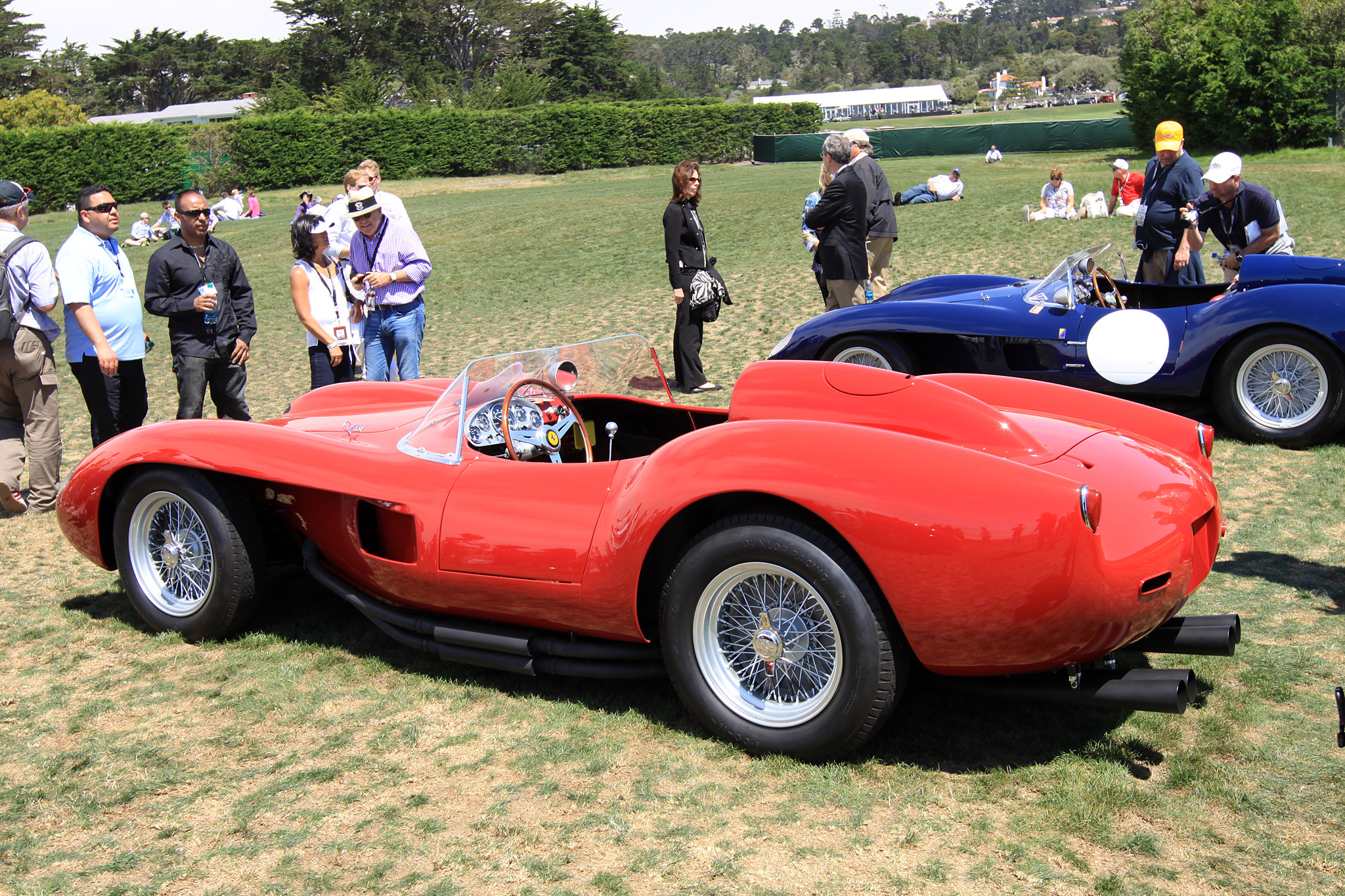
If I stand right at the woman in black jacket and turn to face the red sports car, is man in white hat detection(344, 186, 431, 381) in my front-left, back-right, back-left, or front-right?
front-right

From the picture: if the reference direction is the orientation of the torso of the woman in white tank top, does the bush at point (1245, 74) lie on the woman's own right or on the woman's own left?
on the woman's own left

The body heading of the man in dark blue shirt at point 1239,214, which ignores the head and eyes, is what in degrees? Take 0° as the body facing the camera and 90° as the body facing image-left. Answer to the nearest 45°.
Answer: approximately 45°

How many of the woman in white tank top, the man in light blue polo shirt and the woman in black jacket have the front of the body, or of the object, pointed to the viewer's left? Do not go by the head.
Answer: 0

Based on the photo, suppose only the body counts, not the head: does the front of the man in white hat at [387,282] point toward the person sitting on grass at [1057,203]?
no

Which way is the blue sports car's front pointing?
to the viewer's left

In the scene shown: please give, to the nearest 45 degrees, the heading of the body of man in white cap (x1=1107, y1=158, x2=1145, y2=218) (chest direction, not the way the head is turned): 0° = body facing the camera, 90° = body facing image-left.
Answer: approximately 45°

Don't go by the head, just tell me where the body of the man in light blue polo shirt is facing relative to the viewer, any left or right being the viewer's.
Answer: facing the viewer and to the right of the viewer

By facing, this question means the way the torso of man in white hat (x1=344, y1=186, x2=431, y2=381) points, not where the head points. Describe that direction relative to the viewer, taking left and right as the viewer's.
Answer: facing the viewer and to the left of the viewer

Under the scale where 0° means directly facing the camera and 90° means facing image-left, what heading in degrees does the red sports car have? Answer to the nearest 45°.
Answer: approximately 135°

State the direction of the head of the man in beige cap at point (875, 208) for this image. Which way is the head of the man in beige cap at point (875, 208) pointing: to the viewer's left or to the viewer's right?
to the viewer's left

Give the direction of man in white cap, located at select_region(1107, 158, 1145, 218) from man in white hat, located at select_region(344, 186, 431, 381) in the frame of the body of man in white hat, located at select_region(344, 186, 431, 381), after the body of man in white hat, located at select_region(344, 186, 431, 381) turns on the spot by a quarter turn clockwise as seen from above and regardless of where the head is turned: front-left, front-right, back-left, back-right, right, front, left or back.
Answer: right

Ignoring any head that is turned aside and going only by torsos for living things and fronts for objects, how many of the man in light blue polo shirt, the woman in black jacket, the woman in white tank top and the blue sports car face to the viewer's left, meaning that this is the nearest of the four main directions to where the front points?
1

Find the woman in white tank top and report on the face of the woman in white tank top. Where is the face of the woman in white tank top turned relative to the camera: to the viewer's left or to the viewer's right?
to the viewer's right
